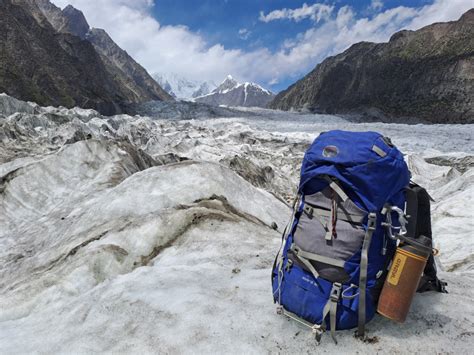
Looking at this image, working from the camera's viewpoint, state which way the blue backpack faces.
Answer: facing the viewer and to the left of the viewer
